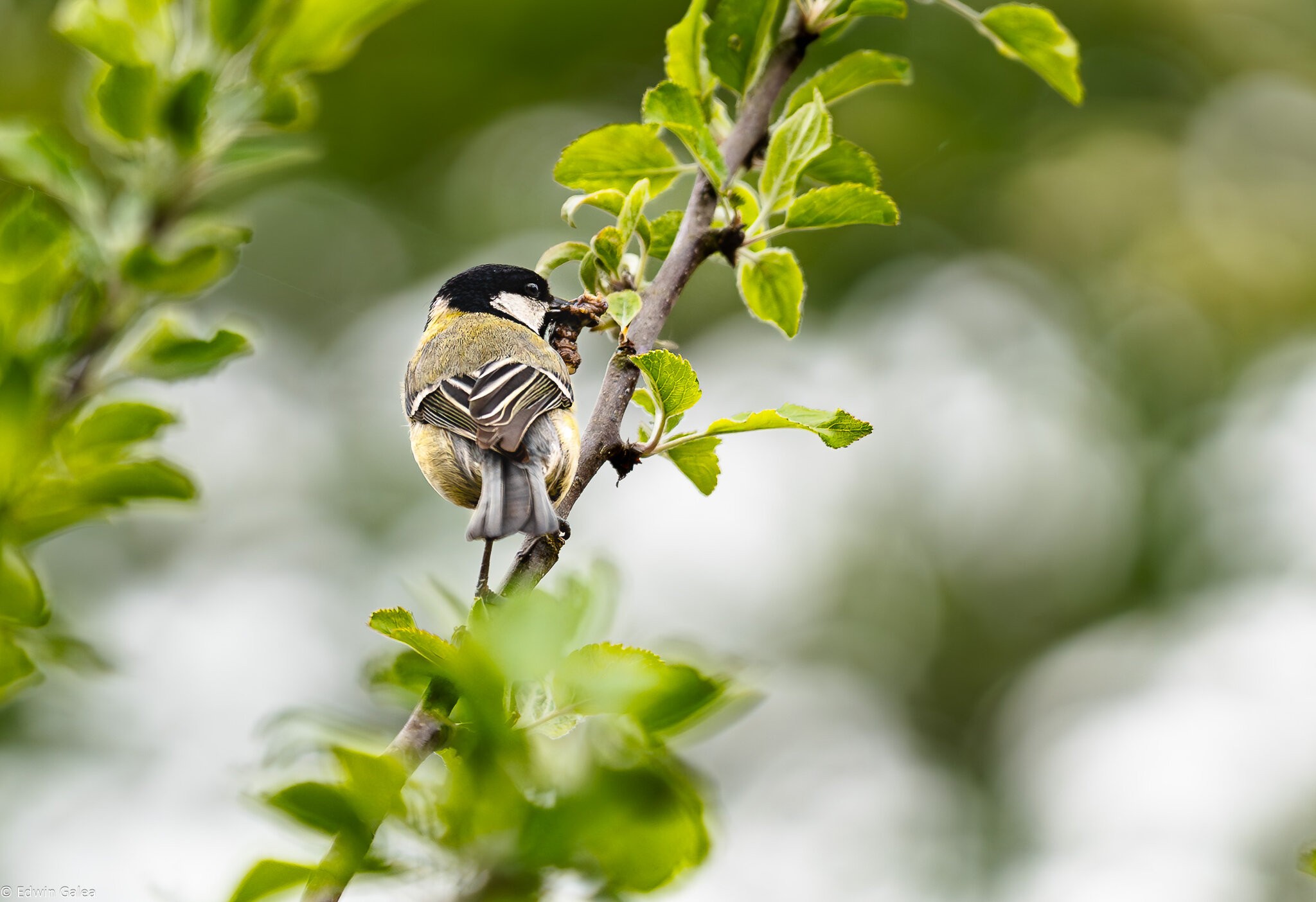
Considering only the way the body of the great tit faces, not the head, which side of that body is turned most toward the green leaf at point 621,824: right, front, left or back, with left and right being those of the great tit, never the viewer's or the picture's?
back

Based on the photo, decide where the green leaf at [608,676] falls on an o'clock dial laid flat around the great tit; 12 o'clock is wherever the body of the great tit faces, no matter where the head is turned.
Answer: The green leaf is roughly at 6 o'clock from the great tit.

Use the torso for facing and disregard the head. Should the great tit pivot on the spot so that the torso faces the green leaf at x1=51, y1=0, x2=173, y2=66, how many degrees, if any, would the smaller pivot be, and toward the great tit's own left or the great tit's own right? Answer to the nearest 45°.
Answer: approximately 90° to the great tit's own left

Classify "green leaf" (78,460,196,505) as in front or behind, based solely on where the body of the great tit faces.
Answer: behind

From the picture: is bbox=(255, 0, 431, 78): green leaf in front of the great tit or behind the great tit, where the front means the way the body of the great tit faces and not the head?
behind

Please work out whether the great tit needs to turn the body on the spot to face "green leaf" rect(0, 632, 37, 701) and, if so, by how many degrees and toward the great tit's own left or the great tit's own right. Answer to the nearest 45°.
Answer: approximately 90° to the great tit's own left

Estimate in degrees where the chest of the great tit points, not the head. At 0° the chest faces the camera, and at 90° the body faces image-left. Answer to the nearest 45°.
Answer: approximately 180°
